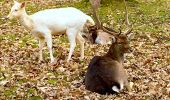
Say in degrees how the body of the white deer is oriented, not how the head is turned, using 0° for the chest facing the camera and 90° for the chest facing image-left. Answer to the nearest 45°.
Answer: approximately 90°

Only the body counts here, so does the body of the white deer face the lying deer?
no
